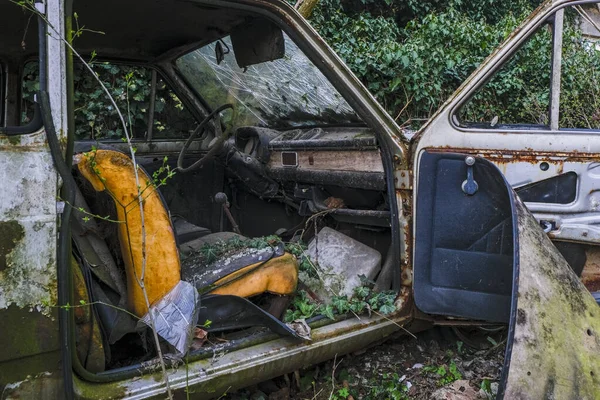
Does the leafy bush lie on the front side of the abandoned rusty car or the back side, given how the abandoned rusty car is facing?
on the front side

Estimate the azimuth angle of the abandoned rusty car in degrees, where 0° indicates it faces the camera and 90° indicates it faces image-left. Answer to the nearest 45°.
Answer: approximately 225°
